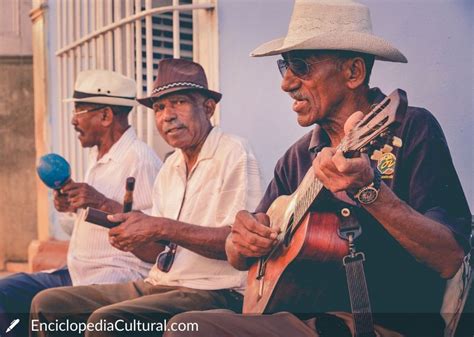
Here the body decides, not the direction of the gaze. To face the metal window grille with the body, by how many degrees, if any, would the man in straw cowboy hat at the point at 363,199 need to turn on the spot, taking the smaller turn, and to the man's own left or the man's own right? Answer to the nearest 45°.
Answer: approximately 90° to the man's own right

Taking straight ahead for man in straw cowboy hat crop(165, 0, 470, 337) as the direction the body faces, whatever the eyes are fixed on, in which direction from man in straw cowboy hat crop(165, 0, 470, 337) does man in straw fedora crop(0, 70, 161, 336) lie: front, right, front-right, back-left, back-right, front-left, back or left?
right

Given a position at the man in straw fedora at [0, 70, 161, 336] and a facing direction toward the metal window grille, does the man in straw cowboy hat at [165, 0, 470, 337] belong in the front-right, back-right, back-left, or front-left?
back-right

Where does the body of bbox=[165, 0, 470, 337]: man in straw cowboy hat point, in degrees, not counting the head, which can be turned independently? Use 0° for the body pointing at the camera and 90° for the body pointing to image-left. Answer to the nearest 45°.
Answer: approximately 45°
